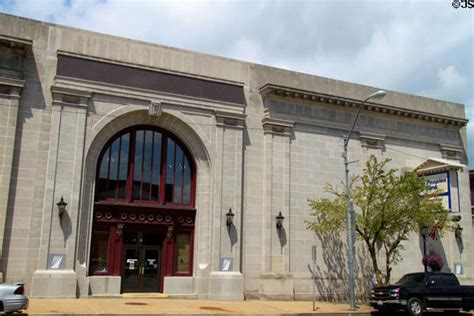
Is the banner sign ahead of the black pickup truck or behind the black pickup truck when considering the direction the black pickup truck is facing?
behind

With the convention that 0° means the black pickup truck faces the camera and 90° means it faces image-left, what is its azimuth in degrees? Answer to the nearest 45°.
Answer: approximately 45°

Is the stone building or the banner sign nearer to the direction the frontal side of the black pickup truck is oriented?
the stone building

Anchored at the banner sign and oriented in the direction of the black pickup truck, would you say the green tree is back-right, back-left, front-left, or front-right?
front-right
